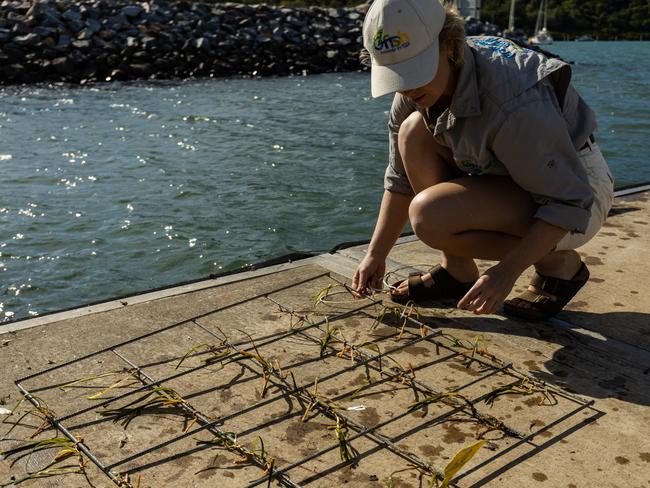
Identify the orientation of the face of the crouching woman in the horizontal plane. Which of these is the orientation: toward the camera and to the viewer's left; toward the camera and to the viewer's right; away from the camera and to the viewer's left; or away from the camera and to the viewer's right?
toward the camera and to the viewer's left

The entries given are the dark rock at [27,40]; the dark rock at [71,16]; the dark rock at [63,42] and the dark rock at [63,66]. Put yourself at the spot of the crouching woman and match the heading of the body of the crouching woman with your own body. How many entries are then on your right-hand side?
4

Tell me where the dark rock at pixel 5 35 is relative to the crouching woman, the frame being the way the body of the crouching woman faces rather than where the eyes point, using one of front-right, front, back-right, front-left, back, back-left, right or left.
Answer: right

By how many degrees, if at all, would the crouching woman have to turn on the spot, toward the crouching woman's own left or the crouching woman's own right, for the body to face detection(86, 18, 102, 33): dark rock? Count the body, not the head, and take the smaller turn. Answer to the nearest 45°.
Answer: approximately 90° to the crouching woman's own right

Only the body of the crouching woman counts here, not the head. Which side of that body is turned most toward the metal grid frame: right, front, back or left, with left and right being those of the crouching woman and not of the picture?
front

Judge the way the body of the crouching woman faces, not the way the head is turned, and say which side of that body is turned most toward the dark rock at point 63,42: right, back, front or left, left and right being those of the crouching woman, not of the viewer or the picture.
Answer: right

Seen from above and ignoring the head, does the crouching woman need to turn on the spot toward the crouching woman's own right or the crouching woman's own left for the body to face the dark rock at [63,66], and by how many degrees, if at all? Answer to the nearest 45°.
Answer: approximately 90° to the crouching woman's own right

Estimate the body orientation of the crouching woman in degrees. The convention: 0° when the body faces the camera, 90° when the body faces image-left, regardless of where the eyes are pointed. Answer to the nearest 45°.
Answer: approximately 45°

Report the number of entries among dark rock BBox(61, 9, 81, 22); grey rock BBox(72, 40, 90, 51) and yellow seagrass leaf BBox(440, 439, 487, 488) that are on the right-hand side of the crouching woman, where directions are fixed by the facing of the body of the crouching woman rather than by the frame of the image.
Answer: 2

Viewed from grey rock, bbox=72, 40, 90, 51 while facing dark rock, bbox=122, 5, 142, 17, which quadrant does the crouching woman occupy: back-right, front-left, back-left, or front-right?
back-right

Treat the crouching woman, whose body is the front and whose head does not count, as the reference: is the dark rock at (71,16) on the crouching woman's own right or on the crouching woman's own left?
on the crouching woman's own right

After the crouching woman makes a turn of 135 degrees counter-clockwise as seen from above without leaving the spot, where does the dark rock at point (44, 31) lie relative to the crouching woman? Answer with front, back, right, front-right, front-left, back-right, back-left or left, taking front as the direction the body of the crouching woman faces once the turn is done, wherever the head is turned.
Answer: back-left

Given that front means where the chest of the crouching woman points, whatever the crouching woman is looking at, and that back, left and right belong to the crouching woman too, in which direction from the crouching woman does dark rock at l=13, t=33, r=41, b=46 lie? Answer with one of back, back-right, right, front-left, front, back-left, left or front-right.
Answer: right

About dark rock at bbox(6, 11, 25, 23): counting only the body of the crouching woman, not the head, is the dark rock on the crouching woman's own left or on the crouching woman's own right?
on the crouching woman's own right
